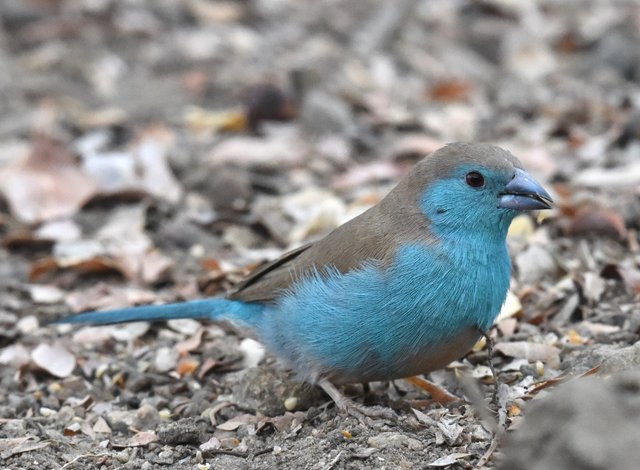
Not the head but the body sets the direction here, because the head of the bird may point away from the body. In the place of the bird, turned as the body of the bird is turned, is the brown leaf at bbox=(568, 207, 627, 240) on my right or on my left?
on my left

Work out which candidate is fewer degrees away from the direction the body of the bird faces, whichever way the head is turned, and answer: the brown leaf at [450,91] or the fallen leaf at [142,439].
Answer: the brown leaf

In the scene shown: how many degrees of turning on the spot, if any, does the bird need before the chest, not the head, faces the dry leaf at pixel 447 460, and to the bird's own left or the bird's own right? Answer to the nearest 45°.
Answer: approximately 90° to the bird's own right

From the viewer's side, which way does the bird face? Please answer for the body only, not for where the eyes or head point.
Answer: to the viewer's right

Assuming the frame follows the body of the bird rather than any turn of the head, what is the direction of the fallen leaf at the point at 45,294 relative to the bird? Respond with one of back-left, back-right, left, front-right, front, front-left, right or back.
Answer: back-left

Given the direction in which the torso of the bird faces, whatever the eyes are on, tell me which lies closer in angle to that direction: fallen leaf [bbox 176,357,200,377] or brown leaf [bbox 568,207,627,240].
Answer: the brown leaf

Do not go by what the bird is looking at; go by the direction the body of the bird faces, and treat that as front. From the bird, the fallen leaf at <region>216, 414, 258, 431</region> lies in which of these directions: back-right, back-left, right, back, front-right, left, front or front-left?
back

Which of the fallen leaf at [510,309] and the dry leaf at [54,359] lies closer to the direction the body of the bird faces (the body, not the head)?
the fallen leaf

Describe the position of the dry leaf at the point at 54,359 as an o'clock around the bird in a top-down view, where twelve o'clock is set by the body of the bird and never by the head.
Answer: The dry leaf is roughly at 7 o'clock from the bird.

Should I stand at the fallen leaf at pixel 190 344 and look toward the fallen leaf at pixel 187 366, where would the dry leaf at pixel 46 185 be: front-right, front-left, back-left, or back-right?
back-right

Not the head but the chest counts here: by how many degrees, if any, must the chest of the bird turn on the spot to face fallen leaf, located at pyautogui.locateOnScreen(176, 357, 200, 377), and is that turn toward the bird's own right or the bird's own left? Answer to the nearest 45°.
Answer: approximately 135° to the bird's own left

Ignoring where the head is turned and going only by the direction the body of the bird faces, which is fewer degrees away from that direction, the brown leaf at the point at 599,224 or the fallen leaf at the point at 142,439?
the brown leaf

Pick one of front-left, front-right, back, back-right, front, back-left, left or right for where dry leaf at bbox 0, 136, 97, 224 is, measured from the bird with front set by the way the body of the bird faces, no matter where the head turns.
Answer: back-left
